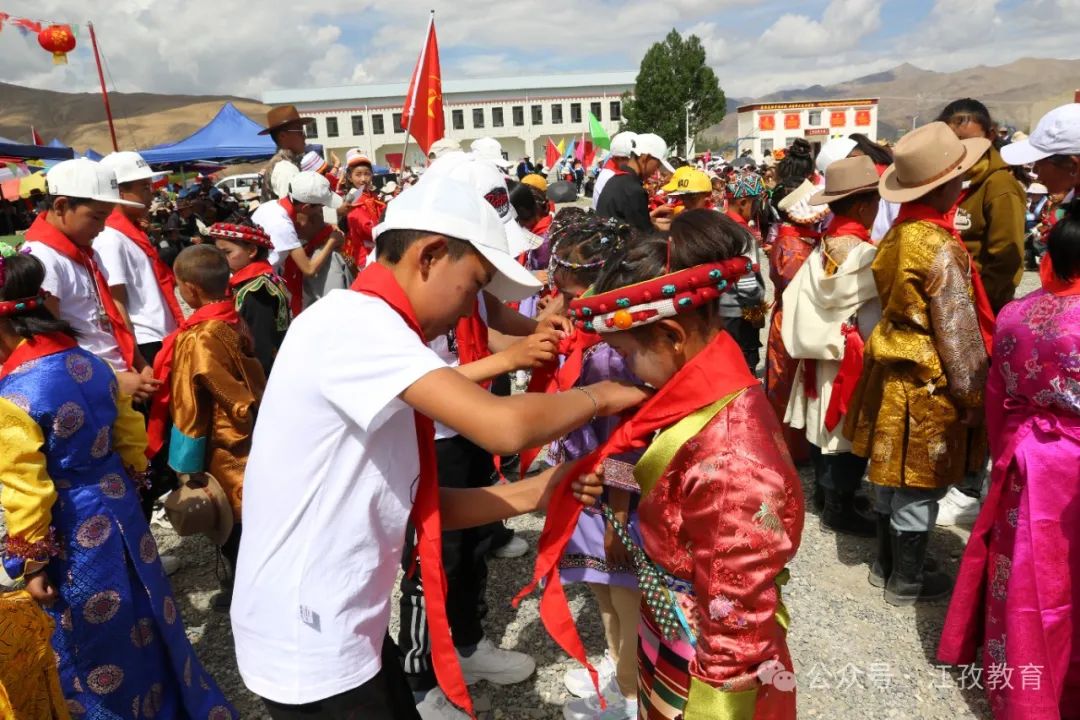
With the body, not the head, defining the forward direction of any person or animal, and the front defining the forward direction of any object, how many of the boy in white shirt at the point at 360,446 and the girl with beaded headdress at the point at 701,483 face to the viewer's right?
1

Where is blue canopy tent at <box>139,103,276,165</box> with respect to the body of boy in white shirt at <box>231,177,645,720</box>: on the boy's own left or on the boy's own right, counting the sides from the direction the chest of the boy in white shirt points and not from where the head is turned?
on the boy's own left

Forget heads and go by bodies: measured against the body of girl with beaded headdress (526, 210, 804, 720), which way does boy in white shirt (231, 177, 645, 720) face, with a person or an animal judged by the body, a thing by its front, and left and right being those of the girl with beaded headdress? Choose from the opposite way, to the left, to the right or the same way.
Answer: the opposite way

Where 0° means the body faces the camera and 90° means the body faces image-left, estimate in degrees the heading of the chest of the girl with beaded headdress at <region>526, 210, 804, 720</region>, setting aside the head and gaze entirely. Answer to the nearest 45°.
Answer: approximately 90°

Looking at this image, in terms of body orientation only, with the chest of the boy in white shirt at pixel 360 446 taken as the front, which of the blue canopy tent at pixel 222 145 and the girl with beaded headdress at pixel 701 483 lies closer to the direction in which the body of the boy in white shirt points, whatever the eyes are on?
the girl with beaded headdress

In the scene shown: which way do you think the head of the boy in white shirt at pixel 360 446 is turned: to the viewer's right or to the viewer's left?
to the viewer's right

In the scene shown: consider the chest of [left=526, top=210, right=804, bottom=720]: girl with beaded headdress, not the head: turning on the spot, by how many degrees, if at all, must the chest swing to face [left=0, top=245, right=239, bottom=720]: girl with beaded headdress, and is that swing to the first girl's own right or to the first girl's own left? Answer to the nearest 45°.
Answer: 0° — they already face them

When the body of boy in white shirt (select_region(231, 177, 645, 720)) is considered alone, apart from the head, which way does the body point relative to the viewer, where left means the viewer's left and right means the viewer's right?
facing to the right of the viewer
